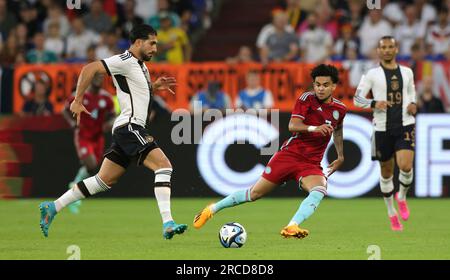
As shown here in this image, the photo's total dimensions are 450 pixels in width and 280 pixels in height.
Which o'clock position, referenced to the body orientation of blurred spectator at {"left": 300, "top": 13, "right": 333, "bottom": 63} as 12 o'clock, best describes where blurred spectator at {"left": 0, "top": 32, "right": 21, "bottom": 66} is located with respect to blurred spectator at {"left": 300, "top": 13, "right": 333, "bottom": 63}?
blurred spectator at {"left": 0, "top": 32, "right": 21, "bottom": 66} is roughly at 3 o'clock from blurred spectator at {"left": 300, "top": 13, "right": 333, "bottom": 63}.

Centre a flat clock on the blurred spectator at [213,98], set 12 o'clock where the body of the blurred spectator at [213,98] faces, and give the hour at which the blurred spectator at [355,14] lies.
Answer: the blurred spectator at [355,14] is roughly at 8 o'clock from the blurred spectator at [213,98].

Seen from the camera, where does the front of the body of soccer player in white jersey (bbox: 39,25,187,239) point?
to the viewer's right

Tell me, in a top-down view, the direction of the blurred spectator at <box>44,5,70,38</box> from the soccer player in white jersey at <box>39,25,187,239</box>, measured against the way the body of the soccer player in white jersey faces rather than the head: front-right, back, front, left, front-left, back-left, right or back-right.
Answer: left

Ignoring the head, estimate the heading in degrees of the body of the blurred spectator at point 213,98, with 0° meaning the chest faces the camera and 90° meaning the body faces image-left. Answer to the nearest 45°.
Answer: approximately 0°

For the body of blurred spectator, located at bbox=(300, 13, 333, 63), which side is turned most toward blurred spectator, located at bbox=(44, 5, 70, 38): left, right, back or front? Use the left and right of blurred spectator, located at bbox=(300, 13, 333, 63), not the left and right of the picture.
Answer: right

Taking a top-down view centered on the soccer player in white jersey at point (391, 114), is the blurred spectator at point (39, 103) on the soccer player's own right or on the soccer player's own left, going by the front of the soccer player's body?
on the soccer player's own right

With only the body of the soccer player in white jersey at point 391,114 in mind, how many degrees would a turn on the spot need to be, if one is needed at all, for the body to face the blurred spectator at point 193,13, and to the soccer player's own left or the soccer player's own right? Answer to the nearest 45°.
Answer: approximately 135° to the soccer player's own right

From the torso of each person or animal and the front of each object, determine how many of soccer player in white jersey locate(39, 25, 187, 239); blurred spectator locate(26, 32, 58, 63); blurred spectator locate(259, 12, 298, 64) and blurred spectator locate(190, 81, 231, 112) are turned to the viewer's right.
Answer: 1

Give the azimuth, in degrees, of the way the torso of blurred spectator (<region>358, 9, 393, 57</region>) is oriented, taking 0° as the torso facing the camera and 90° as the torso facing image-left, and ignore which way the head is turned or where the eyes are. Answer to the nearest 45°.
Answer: approximately 0°

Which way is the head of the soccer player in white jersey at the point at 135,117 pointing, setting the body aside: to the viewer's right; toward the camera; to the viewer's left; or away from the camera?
to the viewer's right

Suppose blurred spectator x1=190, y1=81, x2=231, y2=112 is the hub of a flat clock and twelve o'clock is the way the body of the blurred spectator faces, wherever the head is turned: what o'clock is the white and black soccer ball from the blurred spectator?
The white and black soccer ball is roughly at 12 o'clock from the blurred spectator.

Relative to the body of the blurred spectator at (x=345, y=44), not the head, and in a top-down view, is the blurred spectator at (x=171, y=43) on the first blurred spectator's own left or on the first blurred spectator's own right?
on the first blurred spectator's own right
